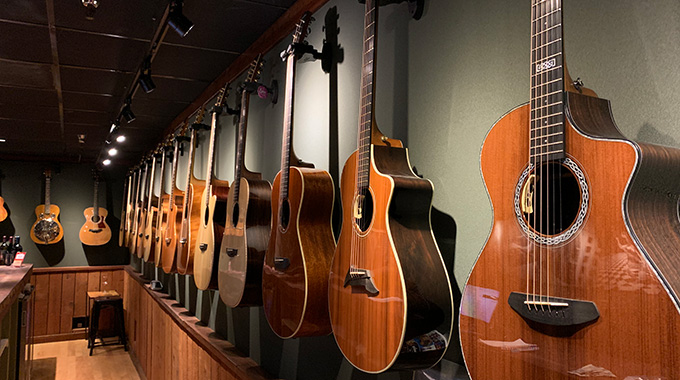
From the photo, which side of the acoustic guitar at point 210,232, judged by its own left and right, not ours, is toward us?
left

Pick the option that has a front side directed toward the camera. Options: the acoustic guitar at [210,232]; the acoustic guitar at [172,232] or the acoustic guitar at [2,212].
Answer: the acoustic guitar at [2,212]

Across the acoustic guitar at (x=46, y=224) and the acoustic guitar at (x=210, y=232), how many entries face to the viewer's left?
1

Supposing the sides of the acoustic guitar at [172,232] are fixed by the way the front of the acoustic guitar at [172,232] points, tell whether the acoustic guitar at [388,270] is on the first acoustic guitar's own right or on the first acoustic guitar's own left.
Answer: on the first acoustic guitar's own left

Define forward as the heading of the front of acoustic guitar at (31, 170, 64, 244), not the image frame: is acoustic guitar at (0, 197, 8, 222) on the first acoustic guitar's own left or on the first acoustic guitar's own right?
on the first acoustic guitar's own right

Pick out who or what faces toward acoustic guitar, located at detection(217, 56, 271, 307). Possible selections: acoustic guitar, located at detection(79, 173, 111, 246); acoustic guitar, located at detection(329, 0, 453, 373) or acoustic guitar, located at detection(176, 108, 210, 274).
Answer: acoustic guitar, located at detection(79, 173, 111, 246)

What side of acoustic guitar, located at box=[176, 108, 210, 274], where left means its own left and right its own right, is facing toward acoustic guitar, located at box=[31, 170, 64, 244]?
right

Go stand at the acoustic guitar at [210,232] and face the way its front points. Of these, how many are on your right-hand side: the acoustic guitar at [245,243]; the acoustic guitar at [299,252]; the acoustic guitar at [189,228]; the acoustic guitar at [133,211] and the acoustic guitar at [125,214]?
3

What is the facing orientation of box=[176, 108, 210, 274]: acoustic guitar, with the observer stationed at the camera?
facing to the left of the viewer

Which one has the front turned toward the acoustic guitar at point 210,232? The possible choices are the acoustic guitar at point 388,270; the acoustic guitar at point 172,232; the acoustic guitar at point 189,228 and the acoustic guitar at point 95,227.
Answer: the acoustic guitar at point 95,227

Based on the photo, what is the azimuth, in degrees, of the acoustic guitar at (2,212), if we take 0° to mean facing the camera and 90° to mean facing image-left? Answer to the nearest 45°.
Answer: approximately 0°

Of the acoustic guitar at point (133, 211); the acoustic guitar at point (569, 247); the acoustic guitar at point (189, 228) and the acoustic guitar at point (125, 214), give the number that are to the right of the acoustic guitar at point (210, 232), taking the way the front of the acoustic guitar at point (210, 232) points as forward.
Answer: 3
